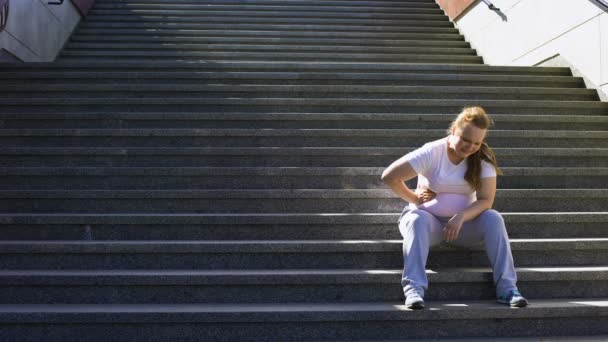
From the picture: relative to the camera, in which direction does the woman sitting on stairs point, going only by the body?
toward the camera

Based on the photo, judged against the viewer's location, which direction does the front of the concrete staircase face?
facing the viewer
